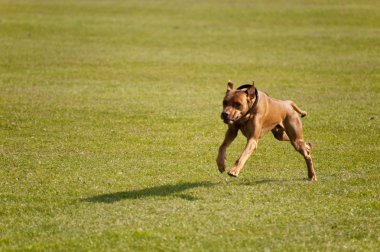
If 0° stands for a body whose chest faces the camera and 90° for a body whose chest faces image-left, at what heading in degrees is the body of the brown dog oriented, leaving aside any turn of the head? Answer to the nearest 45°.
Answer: approximately 45°
